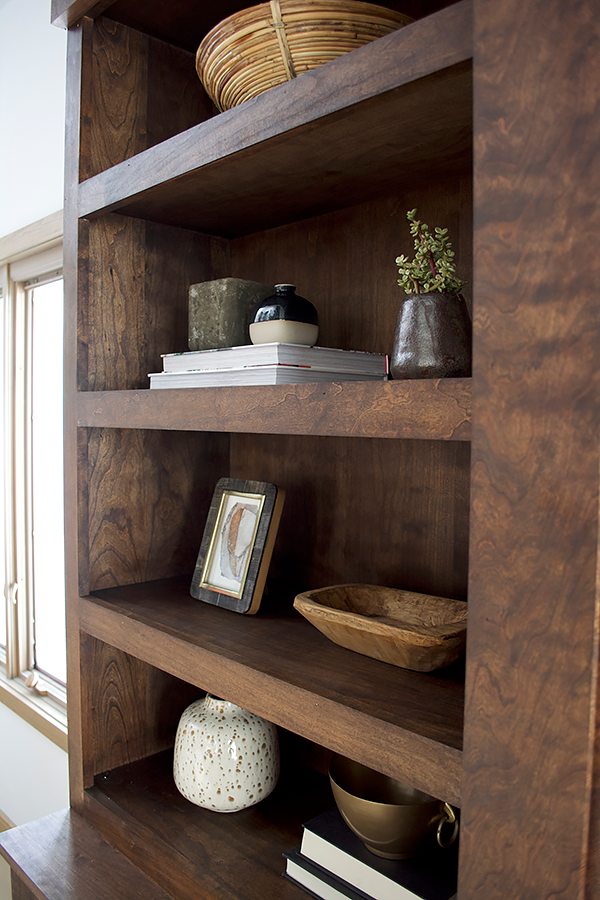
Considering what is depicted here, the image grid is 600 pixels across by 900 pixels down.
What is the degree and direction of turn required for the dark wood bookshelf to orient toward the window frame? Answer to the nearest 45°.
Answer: approximately 90° to its right

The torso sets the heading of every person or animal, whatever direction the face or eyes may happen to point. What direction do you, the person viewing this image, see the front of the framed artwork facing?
facing the viewer and to the left of the viewer
